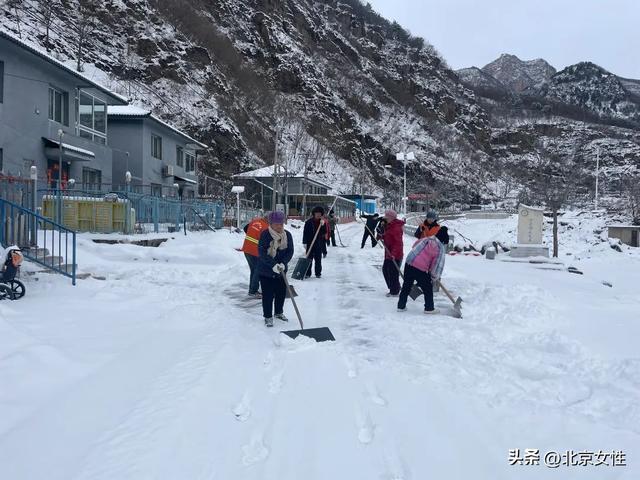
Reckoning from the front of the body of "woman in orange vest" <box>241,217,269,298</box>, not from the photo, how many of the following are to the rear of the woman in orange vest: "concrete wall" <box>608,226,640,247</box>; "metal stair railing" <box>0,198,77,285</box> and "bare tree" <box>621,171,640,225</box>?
1

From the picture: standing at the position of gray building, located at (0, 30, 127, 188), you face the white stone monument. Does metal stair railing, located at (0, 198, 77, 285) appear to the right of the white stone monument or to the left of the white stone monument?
right

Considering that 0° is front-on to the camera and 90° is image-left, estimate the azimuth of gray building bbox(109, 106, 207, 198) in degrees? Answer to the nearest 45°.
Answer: approximately 315°

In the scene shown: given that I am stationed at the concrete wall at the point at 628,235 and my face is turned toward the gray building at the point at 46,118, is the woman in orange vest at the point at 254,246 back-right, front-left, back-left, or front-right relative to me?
front-left

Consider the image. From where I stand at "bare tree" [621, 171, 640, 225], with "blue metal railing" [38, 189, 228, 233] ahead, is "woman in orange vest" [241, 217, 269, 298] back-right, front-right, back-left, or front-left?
front-left

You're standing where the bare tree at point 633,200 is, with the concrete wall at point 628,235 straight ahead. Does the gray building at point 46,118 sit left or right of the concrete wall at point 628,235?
right

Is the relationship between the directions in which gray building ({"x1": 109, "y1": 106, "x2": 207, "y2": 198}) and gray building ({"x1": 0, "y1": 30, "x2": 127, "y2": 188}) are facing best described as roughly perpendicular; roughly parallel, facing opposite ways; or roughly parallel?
roughly parallel

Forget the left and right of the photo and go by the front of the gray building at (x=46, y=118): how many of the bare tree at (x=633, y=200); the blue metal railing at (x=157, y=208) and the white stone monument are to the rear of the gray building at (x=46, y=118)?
0

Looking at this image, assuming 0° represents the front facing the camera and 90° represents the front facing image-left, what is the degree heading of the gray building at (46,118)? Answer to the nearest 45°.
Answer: approximately 315°

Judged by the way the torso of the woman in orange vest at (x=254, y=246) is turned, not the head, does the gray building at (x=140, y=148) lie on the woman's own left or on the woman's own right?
on the woman's own left

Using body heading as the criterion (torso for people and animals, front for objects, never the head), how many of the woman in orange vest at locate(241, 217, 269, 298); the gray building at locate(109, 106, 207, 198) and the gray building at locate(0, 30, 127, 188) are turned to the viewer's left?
0

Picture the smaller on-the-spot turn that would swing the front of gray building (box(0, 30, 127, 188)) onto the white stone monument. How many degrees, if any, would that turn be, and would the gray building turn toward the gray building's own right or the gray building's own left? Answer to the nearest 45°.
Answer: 0° — it already faces it

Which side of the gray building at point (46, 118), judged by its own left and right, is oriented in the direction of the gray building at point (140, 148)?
left

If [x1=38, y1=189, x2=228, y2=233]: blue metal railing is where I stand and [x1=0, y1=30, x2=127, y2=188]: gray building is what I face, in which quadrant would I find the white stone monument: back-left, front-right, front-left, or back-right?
back-right

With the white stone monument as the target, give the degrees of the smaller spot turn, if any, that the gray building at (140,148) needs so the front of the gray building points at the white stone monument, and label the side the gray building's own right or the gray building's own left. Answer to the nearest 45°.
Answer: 0° — it already faces it

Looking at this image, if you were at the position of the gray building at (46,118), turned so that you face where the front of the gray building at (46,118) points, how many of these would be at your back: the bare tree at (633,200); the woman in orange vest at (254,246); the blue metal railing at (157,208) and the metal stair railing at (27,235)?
0
